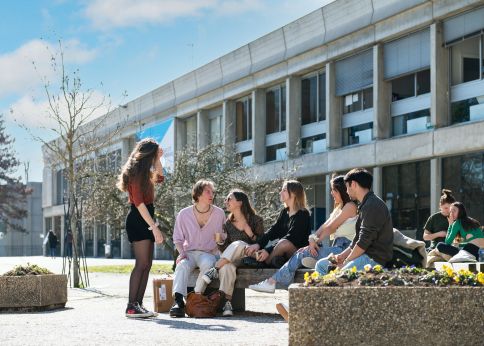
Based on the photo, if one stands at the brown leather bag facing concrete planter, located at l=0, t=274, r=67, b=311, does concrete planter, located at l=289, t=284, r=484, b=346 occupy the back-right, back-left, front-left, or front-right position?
back-left

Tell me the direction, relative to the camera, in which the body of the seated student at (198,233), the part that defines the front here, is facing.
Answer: toward the camera

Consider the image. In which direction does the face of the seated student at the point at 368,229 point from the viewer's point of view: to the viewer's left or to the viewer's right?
to the viewer's left

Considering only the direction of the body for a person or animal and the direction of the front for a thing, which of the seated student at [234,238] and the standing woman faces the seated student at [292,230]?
the standing woman

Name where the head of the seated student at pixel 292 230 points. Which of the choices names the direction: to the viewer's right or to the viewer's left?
to the viewer's left

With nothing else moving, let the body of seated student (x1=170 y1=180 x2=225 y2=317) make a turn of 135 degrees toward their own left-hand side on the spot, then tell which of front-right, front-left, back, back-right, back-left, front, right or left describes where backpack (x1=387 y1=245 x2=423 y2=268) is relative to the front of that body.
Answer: right

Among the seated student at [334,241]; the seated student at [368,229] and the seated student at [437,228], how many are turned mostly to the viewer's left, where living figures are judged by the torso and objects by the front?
2

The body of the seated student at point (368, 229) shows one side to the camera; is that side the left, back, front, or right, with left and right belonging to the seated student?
left

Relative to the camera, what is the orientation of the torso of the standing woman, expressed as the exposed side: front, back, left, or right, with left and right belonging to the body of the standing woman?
right

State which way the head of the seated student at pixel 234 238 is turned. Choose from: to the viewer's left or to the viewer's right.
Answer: to the viewer's left

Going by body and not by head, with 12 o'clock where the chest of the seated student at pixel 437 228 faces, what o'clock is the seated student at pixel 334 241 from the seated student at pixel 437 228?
the seated student at pixel 334 241 is roughly at 2 o'clock from the seated student at pixel 437 228.

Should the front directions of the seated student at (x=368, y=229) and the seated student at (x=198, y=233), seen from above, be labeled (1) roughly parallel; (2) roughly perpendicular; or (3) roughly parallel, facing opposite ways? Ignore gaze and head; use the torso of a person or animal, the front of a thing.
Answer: roughly perpendicular

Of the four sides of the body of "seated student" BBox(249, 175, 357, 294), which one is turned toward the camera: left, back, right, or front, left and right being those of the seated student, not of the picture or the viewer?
left

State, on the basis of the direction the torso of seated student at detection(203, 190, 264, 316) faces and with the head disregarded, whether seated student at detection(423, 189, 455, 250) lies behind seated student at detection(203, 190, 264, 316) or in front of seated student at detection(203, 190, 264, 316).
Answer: behind

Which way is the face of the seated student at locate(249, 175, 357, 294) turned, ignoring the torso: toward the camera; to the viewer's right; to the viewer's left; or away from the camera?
to the viewer's left

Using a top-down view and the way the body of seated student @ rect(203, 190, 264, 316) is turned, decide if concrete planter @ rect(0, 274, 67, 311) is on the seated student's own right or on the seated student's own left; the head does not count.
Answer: on the seated student's own right
